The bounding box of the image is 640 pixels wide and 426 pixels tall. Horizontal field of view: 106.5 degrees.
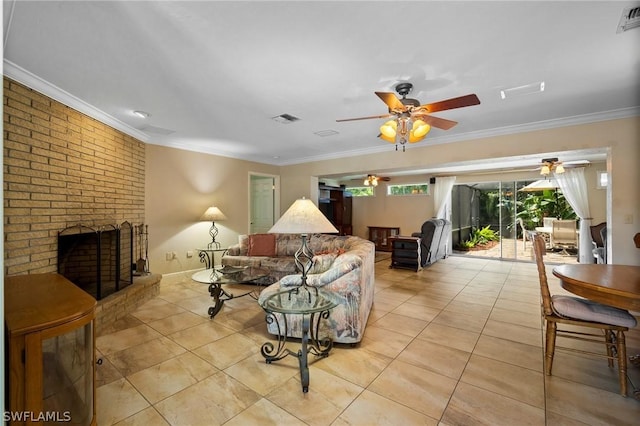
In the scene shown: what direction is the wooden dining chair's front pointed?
to the viewer's right

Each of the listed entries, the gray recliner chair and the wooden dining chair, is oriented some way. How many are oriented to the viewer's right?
1

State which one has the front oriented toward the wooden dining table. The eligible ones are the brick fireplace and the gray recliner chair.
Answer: the brick fireplace

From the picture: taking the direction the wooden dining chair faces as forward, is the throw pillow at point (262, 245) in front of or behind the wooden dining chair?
behind

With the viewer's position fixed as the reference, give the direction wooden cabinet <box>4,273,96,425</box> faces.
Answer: facing the viewer and to the right of the viewer

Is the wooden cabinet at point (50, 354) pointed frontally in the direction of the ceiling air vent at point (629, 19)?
yes

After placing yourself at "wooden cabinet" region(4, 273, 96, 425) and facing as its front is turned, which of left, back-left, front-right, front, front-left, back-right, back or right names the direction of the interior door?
left

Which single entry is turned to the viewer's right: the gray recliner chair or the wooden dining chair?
the wooden dining chair

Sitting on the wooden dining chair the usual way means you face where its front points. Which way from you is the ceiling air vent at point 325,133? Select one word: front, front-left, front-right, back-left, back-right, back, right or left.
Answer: back

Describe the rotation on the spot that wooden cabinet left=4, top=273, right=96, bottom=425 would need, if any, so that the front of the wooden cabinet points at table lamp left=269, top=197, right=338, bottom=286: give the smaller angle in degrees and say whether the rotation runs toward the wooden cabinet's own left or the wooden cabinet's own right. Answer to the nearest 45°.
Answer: approximately 45° to the wooden cabinet's own left
